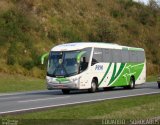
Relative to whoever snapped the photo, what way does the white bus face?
facing the viewer and to the left of the viewer
